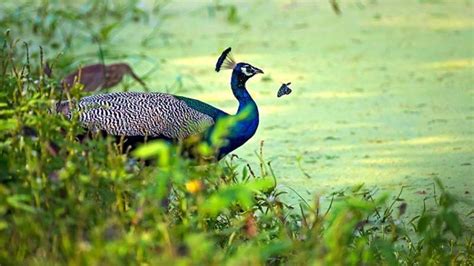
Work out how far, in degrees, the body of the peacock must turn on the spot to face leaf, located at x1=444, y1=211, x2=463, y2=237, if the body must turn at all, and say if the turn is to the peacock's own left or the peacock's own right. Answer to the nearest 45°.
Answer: approximately 45° to the peacock's own right

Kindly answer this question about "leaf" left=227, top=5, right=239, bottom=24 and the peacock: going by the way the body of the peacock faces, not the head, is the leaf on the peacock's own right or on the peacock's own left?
on the peacock's own left

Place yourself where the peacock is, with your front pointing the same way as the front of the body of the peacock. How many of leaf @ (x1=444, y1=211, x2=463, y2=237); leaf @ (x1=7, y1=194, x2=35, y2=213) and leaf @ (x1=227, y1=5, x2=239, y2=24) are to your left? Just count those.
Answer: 1

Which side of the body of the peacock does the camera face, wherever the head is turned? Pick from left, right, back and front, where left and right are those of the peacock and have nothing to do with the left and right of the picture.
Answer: right

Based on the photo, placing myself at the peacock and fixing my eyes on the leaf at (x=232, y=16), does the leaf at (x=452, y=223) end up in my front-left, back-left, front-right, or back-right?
back-right
